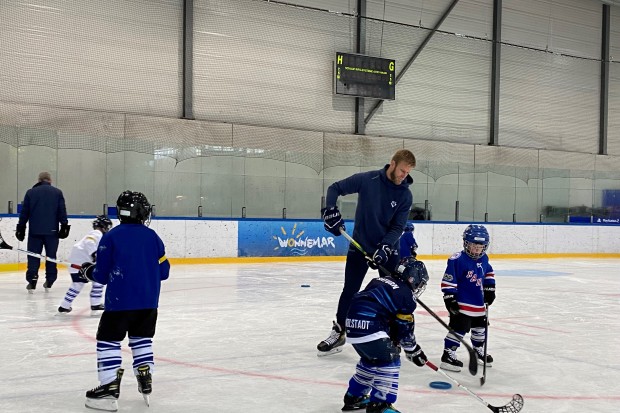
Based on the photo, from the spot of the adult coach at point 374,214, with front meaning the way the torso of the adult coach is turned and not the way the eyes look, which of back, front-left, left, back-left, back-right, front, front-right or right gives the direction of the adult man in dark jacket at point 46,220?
back

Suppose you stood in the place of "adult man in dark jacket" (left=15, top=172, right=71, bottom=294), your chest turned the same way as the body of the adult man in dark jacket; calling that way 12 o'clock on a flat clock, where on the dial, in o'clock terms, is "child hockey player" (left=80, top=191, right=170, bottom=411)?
The child hockey player is roughly at 6 o'clock from the adult man in dark jacket.

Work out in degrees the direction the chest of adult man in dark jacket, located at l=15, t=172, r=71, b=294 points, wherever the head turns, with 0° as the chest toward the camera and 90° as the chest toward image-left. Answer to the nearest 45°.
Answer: approximately 180°

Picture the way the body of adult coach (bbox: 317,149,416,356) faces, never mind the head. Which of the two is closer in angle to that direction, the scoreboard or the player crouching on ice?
the player crouching on ice

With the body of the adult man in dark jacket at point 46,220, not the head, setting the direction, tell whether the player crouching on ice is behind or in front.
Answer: behind

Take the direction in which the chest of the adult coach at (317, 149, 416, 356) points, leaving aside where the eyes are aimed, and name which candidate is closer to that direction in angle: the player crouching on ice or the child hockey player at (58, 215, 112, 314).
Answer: the player crouching on ice

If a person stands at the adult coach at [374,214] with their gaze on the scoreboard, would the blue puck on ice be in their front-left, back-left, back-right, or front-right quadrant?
back-right

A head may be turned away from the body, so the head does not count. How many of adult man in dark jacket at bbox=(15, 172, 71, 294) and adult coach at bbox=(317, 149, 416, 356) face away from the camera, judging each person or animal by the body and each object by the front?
1

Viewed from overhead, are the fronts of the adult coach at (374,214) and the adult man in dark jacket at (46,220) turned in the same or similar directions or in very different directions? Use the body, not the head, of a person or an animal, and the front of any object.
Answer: very different directions

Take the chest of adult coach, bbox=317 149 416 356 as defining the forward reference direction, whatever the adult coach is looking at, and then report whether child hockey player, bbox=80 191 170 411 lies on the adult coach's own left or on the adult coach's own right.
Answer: on the adult coach's own right
